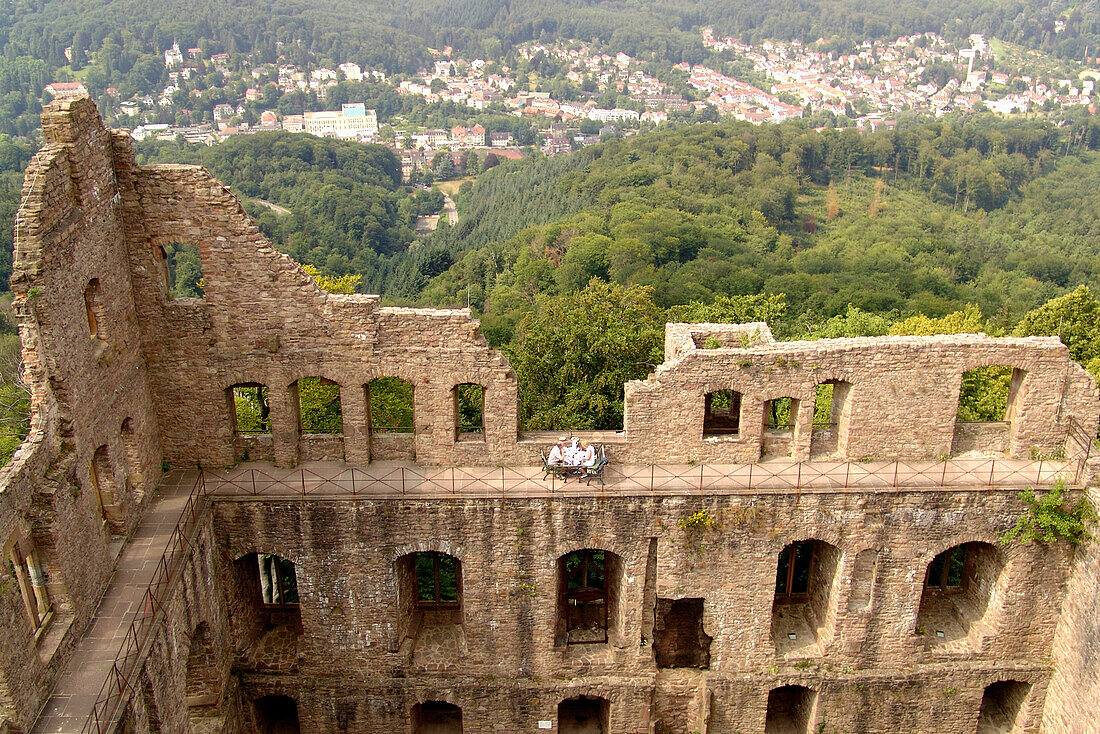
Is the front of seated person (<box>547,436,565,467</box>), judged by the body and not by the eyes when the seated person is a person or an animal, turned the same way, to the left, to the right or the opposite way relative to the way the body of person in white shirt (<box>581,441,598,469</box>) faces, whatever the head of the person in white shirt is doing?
the opposite way

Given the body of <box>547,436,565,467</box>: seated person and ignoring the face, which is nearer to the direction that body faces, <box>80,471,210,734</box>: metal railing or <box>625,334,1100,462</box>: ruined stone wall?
the ruined stone wall

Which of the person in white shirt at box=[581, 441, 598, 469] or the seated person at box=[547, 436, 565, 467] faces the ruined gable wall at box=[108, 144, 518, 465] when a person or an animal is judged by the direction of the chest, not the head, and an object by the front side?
the person in white shirt

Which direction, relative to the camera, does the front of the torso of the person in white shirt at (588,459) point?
to the viewer's left

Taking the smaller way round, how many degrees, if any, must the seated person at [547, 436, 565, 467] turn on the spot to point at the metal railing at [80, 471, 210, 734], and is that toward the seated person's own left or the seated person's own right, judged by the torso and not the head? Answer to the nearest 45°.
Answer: approximately 135° to the seated person's own right

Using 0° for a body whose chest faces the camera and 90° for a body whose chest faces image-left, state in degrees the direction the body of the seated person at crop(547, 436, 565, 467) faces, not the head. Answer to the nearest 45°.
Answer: approximately 270°

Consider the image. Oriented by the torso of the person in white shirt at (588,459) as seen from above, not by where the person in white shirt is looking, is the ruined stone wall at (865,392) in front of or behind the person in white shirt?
behind

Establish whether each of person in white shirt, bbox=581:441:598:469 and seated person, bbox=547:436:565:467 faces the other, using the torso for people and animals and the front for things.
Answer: yes

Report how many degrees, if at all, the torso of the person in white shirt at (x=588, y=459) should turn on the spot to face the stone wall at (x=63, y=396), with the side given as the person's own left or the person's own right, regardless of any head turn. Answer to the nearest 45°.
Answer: approximately 45° to the person's own left

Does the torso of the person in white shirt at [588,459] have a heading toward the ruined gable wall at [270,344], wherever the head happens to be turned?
yes

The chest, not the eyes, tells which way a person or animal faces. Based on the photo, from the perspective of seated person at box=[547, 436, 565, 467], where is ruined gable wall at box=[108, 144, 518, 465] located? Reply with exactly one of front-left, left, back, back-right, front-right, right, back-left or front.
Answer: back

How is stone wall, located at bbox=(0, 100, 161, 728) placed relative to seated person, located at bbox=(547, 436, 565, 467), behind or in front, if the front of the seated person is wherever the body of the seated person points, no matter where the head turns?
behind

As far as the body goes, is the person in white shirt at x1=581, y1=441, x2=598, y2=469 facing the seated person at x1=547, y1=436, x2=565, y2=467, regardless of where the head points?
yes
